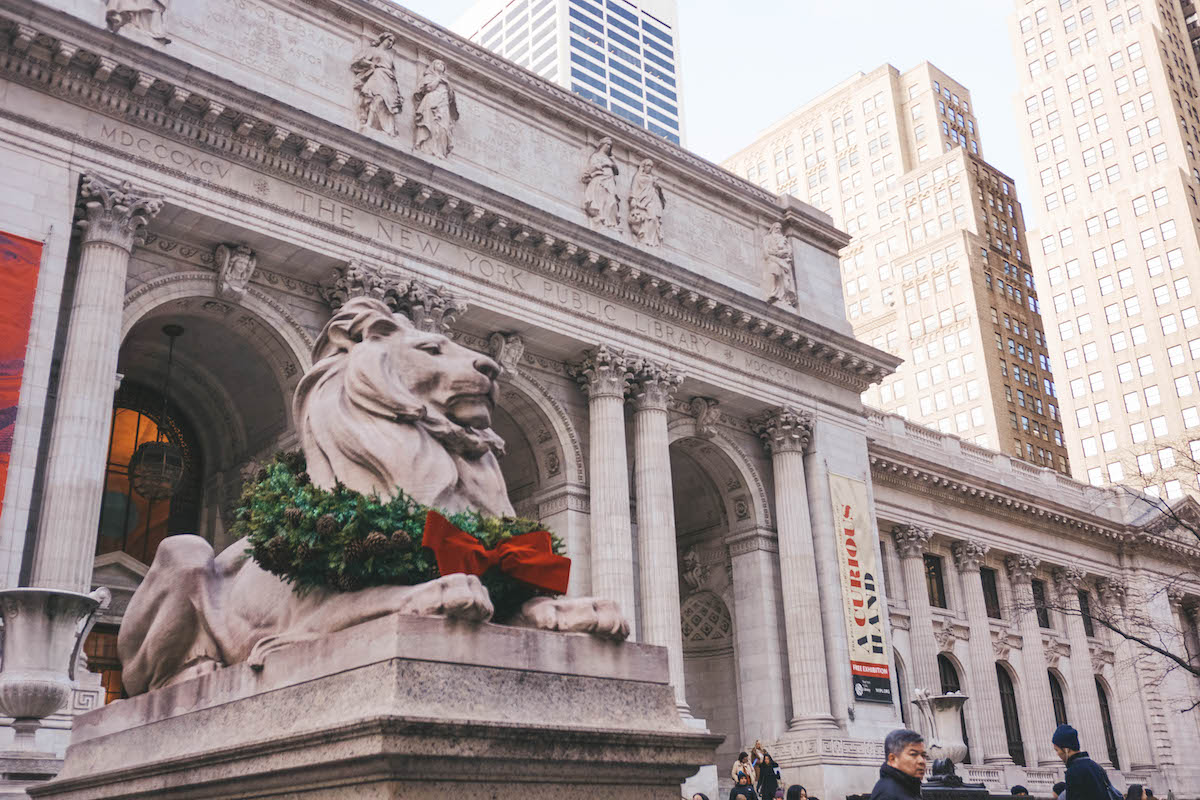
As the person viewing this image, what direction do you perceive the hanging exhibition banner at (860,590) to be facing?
facing the viewer and to the right of the viewer

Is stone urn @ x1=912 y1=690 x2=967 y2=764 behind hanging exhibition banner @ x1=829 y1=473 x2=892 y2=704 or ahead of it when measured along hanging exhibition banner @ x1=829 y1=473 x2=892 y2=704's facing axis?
ahead

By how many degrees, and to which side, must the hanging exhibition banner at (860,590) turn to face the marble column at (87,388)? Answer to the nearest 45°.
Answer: approximately 90° to its right

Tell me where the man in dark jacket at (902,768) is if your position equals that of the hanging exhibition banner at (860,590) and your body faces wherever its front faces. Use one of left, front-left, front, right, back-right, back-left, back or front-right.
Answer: front-right

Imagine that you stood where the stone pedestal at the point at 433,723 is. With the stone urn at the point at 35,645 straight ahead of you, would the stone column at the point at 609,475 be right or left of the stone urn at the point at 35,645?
right

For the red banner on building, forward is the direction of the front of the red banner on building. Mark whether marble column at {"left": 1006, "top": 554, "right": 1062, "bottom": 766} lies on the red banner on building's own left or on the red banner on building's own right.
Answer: on the red banner on building's own left

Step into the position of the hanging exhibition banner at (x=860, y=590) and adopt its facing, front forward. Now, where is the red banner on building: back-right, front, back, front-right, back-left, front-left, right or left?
right

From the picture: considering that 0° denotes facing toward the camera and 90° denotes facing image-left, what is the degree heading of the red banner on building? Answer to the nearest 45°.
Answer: approximately 315°

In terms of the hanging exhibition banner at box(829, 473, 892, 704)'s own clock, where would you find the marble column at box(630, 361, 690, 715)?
The marble column is roughly at 3 o'clock from the hanging exhibition banner.

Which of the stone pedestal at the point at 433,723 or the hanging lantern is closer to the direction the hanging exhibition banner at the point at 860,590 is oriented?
the stone pedestal

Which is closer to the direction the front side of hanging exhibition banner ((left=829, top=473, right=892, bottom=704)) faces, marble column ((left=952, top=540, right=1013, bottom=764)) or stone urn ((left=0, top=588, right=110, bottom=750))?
the stone urn

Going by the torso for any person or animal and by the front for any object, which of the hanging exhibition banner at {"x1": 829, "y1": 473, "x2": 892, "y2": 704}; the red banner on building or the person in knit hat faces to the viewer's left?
the person in knit hat

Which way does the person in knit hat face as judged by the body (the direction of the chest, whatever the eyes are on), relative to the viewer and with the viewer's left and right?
facing to the left of the viewer

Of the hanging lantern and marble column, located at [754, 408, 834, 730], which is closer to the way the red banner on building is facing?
the marble column

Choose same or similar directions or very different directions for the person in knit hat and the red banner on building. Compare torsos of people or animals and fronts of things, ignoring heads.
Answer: very different directions

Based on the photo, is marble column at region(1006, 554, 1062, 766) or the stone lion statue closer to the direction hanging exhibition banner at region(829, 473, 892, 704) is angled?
the stone lion statue

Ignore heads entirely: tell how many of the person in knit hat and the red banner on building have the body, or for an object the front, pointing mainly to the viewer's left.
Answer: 1
